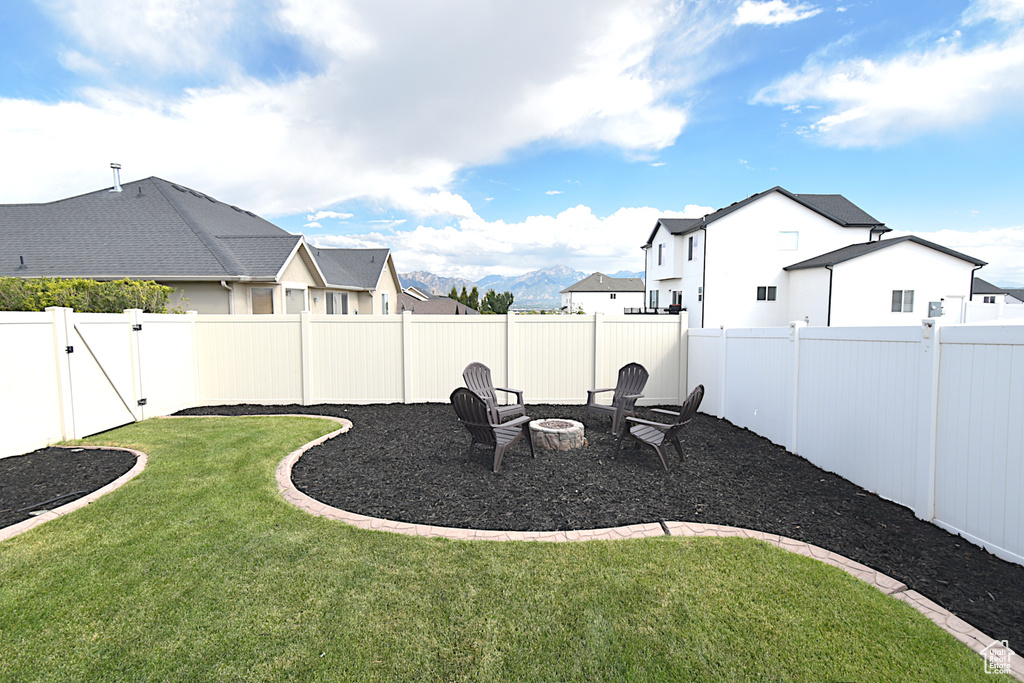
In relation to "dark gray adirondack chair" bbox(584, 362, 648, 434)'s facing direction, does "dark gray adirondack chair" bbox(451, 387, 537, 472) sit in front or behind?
in front

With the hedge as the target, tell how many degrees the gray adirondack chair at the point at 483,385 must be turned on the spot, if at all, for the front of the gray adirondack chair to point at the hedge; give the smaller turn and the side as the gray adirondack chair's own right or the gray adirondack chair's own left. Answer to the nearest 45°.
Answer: approximately 135° to the gray adirondack chair's own right

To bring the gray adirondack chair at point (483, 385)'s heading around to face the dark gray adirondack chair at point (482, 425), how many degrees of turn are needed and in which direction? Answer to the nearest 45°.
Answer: approximately 45° to its right

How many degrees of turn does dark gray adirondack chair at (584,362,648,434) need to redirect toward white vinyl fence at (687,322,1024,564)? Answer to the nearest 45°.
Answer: approximately 90° to its left

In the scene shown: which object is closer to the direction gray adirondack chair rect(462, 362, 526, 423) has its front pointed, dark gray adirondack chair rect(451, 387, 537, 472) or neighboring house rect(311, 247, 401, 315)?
the dark gray adirondack chair

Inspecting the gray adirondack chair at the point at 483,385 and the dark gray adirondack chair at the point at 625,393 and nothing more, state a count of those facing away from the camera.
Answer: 0

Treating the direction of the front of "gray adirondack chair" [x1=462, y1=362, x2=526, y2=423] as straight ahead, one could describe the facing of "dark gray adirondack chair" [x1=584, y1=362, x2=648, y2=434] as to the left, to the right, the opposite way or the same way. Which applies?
to the right

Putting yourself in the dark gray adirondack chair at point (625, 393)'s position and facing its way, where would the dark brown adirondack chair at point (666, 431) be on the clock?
the dark brown adirondack chair at point (666, 431) is roughly at 10 o'clock from the dark gray adirondack chair at point (625, 393).

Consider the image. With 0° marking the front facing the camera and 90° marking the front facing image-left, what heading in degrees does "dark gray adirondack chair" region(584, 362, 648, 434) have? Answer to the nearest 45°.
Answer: approximately 45°

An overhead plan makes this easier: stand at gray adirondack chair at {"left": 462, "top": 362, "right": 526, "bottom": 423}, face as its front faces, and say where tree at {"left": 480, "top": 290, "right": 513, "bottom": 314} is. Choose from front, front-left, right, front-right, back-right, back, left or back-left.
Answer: back-left

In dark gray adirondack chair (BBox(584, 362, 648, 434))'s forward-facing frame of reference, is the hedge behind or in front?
in front

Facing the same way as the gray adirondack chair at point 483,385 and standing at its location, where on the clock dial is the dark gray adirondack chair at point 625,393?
the dark gray adirondack chair at point 625,393 is roughly at 11 o'clock from the gray adirondack chair at point 483,385.

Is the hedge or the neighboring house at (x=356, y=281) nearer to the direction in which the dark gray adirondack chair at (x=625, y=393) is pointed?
the hedge

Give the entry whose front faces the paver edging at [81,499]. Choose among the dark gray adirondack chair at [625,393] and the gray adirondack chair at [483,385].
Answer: the dark gray adirondack chair at [625,393]

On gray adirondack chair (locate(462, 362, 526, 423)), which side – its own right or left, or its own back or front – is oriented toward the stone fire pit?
front

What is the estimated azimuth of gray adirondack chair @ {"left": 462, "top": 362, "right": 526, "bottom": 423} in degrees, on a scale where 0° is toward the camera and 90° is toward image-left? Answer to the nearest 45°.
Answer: approximately 315°

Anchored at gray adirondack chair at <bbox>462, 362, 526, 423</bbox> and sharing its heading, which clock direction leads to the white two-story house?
The white two-story house is roughly at 9 o'clock from the gray adirondack chair.

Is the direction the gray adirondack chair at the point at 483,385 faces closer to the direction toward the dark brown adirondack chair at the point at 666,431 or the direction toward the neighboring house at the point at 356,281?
the dark brown adirondack chair

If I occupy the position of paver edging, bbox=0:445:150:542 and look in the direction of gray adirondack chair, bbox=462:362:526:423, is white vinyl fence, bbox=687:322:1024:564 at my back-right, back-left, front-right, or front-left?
front-right

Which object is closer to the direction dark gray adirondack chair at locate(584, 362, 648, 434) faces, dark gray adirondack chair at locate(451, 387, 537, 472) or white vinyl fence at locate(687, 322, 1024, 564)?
the dark gray adirondack chair at locate(451, 387, 537, 472)
